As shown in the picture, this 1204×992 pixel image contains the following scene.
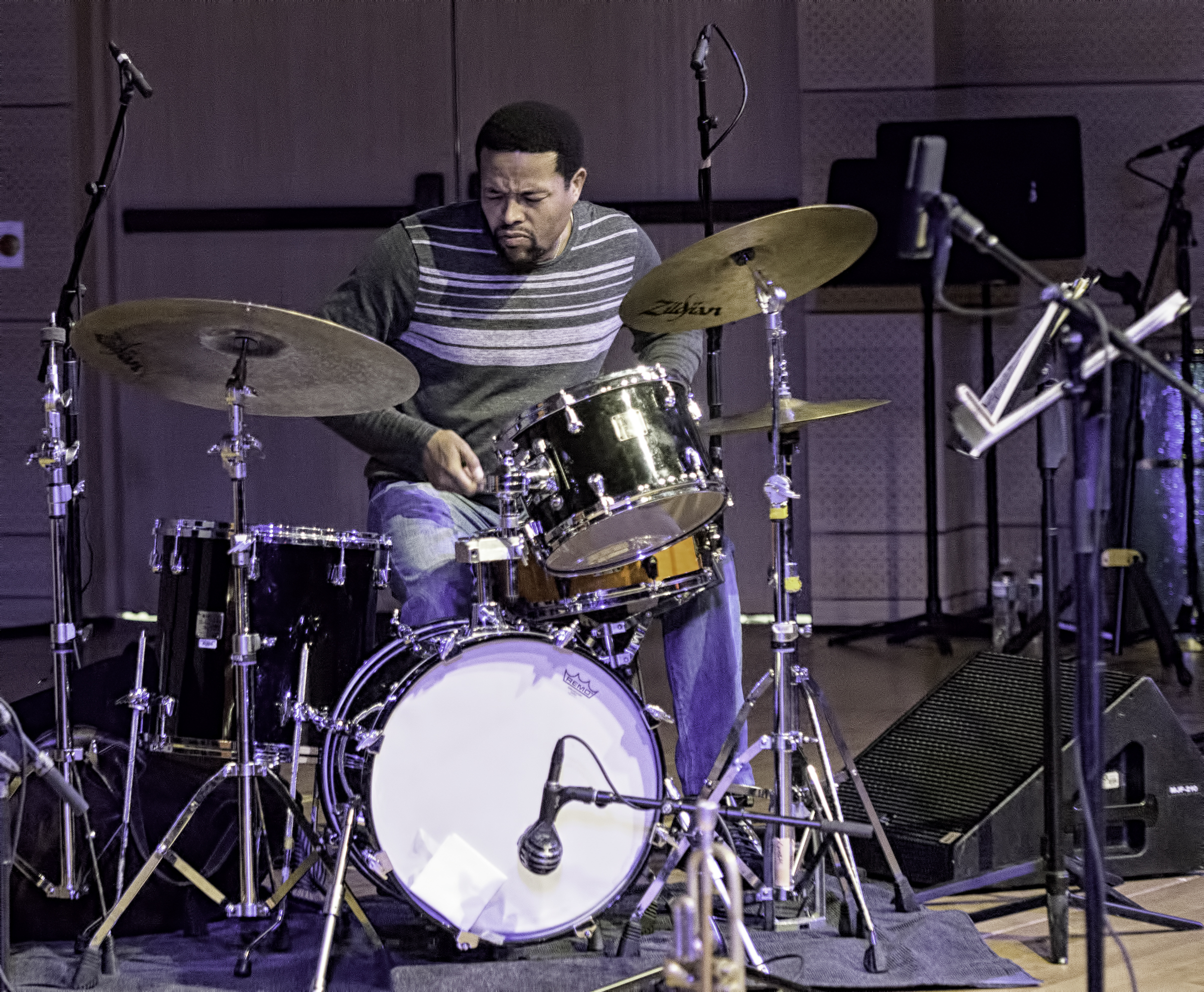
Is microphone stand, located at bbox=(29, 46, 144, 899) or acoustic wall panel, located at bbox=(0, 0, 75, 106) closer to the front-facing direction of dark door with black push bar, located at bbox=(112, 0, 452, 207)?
the microphone stand

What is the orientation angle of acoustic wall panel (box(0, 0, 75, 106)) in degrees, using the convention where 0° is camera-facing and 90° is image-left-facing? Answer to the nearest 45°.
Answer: approximately 0°

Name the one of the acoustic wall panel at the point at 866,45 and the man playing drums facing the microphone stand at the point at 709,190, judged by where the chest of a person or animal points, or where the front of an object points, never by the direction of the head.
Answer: the acoustic wall panel

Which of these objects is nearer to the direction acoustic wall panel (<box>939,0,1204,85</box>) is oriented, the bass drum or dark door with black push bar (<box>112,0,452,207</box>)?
the bass drum

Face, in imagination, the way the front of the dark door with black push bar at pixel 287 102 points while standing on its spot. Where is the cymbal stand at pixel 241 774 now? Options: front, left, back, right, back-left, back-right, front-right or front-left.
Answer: front

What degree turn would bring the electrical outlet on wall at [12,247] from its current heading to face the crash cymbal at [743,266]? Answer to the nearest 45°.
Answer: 0° — it already faces it

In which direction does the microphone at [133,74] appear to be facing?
to the viewer's right

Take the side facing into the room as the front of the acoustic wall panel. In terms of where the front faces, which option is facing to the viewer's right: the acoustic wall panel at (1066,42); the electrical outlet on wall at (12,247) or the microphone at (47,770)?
the microphone

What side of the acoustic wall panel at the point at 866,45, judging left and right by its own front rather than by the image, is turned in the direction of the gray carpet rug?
front

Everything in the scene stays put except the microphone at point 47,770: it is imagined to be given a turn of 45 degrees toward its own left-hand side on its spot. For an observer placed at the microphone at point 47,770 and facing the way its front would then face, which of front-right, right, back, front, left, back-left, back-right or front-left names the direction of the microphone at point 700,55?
front

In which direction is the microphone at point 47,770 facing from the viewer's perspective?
to the viewer's right

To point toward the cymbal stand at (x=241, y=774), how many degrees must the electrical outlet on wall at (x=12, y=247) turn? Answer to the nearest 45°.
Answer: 0° — it already faces it
